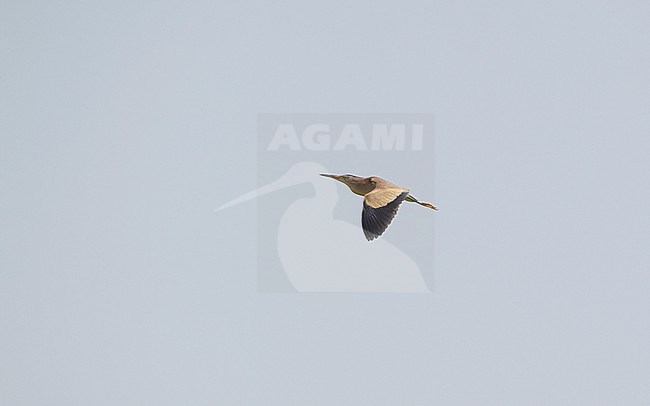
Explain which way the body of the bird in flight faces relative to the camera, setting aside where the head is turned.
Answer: to the viewer's left
